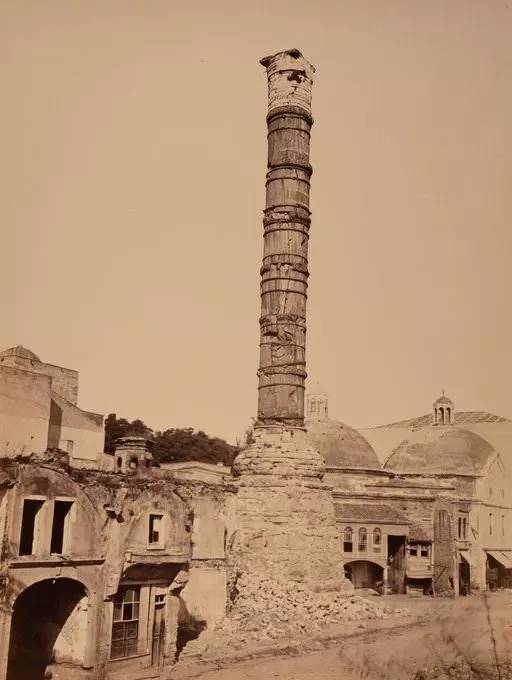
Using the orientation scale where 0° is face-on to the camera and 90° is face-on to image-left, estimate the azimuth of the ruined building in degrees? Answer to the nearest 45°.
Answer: approximately 315°

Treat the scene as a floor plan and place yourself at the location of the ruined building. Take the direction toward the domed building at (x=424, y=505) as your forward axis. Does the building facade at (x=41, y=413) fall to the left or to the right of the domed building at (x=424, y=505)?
left

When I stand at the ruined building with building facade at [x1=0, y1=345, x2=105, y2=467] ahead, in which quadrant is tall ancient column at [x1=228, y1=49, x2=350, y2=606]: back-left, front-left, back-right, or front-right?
front-right

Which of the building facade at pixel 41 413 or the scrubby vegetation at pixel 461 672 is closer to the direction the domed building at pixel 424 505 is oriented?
the scrubby vegetation

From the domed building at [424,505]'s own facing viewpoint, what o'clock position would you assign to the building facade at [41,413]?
the building facade at [41,413] is roughly at 2 o'clock from the domed building at [424,505].

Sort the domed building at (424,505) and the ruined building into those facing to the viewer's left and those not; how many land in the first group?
0

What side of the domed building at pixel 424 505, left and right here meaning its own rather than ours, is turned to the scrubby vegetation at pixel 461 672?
front

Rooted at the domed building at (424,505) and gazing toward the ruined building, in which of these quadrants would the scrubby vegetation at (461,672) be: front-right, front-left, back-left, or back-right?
front-left

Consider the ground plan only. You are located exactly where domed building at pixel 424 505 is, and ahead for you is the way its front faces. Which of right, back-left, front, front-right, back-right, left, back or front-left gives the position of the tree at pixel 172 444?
back-right

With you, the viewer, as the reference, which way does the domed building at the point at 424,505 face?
facing the viewer

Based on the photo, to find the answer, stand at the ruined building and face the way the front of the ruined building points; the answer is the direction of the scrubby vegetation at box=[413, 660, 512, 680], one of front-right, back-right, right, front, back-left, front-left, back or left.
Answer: front-left

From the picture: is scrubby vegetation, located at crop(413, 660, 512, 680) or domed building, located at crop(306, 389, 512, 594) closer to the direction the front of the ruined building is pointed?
the scrubby vegetation

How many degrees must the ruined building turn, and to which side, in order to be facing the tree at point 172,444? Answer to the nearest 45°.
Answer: approximately 135° to its left

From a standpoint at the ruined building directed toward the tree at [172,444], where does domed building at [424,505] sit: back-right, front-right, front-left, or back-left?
front-right

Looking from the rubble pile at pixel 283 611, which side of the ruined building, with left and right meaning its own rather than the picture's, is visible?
left

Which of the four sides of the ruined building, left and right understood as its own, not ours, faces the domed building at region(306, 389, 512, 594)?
left
